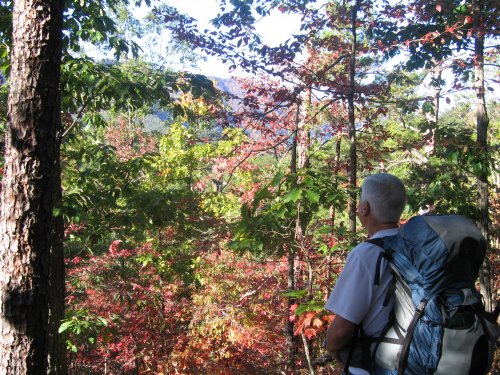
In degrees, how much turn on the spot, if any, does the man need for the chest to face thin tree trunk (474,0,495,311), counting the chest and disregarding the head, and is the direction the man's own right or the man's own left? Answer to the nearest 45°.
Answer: approximately 45° to the man's own right

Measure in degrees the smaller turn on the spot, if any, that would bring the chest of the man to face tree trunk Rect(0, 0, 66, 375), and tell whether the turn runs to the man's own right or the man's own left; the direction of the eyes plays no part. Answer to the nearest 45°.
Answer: approximately 45° to the man's own left

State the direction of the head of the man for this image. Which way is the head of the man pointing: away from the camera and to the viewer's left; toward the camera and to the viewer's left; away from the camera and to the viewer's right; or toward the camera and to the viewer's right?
away from the camera and to the viewer's left

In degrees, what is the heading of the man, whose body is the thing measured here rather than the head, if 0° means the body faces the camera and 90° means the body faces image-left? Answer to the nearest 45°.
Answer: approximately 135°

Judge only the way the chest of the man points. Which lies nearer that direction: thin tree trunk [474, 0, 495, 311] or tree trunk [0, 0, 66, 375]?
the tree trunk
